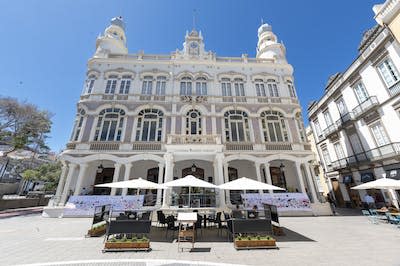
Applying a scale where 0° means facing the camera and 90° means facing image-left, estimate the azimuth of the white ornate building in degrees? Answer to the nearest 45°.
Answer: approximately 0°

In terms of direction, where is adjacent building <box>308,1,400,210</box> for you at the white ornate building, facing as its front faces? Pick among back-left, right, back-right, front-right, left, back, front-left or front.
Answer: left

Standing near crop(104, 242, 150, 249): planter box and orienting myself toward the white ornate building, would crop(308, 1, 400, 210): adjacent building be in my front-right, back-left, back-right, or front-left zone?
front-right
